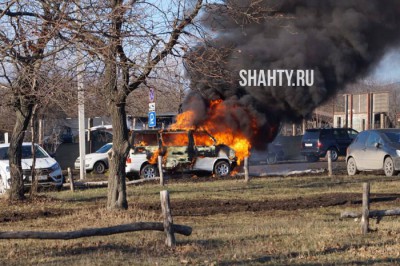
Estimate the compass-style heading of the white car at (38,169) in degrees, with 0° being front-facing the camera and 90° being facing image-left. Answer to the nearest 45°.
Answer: approximately 315°

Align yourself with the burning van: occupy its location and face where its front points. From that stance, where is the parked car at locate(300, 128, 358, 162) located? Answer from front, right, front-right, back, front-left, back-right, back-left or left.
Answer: front-left

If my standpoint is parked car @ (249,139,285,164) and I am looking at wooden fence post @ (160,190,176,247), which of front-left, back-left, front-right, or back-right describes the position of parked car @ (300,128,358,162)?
back-left

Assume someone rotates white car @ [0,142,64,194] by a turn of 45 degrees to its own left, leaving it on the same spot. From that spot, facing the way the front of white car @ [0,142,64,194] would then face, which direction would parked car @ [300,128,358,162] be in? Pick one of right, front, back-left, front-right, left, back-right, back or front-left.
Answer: front-left

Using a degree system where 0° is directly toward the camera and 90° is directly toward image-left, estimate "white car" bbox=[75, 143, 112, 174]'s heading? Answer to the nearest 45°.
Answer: approximately 45°

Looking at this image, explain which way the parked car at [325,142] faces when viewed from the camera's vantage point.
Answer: facing away from the viewer and to the right of the viewer

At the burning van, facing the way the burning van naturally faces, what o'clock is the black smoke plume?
The black smoke plume is roughly at 11 o'clock from the burning van.

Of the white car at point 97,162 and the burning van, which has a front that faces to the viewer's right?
the burning van

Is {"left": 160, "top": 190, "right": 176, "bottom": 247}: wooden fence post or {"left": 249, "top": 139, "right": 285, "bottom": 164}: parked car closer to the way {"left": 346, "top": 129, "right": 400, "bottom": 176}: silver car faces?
the wooden fence post

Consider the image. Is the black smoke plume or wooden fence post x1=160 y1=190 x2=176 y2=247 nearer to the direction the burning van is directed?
the black smoke plume

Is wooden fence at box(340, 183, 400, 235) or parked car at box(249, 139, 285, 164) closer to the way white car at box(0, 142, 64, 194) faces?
the wooden fence

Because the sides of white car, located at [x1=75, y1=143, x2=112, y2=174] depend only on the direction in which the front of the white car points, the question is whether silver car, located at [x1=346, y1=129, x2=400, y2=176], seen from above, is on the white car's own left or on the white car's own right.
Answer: on the white car's own left
